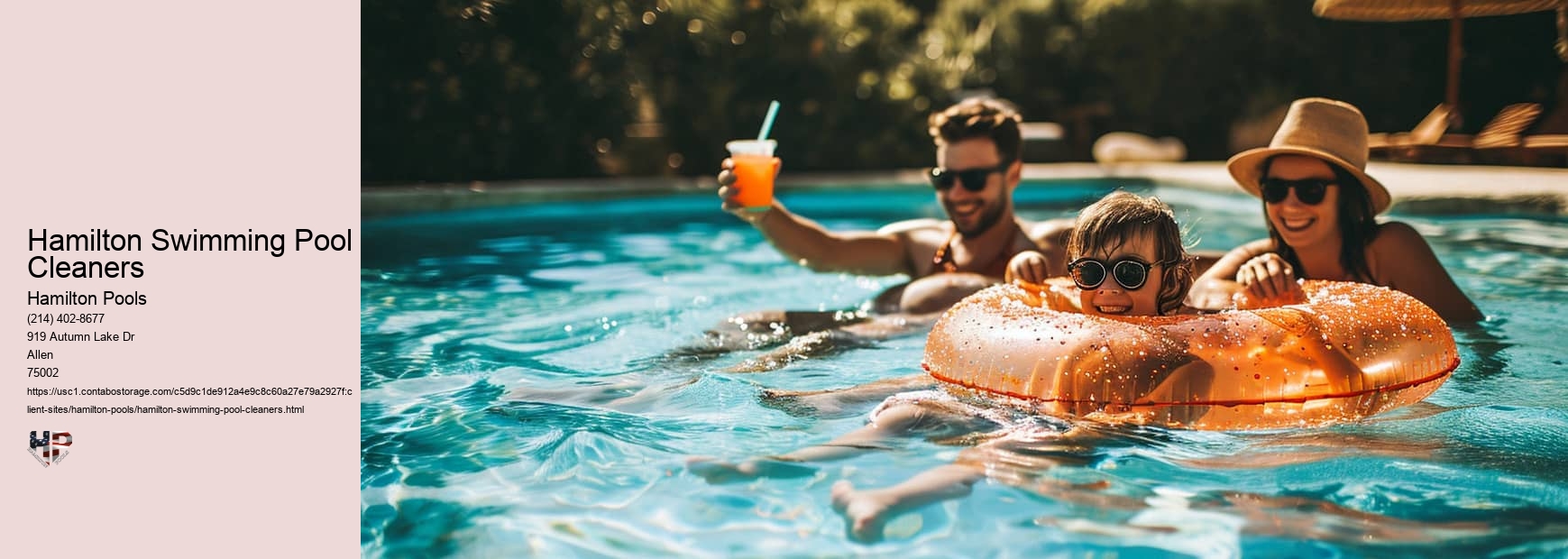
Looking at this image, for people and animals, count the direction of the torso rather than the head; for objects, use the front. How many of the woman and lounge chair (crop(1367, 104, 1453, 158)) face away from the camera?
0

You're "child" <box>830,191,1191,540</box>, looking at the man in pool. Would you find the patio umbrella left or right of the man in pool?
right

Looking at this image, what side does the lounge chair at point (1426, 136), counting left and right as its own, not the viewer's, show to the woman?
left

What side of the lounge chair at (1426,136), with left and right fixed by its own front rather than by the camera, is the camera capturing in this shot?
left
